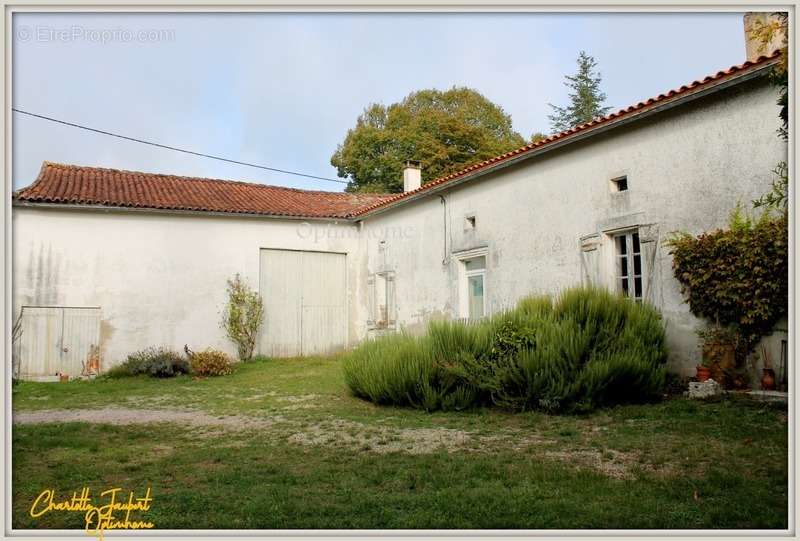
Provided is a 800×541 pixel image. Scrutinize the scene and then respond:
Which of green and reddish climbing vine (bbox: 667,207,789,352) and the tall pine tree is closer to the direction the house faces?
the green and reddish climbing vine

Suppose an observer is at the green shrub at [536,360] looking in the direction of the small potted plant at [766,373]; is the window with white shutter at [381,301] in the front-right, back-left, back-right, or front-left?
back-left

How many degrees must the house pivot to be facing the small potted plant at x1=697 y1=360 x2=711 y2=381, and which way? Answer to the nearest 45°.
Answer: approximately 90° to its left

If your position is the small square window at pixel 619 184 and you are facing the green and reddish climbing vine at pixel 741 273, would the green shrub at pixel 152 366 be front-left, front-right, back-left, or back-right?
back-right

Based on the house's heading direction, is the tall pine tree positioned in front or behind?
behind

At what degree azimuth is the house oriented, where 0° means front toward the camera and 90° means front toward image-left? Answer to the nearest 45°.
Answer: approximately 45°

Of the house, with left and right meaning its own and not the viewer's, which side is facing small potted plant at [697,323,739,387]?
left

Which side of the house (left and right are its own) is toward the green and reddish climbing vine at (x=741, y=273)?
left

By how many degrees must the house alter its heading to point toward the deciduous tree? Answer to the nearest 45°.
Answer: approximately 135° to its right

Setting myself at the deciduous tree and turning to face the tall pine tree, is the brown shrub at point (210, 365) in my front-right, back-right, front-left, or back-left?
back-right

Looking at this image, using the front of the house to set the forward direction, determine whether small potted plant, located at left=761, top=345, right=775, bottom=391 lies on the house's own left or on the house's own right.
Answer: on the house's own left
